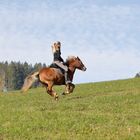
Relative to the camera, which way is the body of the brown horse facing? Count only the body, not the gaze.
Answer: to the viewer's right

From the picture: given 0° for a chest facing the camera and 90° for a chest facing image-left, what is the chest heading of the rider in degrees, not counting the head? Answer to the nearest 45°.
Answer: approximately 270°
